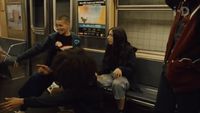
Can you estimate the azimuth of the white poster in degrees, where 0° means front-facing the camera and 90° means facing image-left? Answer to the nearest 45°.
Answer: approximately 0°

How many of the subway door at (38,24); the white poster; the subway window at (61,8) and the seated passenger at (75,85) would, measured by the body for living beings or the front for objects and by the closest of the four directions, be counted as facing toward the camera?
3

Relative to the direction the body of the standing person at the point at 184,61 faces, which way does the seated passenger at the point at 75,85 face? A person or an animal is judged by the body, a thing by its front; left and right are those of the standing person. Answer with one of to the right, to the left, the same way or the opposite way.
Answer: to the right

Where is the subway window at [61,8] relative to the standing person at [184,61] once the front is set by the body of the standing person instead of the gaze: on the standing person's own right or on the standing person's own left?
on the standing person's own right

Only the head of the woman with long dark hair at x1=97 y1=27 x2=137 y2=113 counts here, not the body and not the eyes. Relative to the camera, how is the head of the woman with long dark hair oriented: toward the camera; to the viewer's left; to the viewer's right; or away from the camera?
to the viewer's left

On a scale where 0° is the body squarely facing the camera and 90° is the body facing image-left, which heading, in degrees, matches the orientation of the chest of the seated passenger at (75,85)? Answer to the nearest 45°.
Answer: approximately 135°
